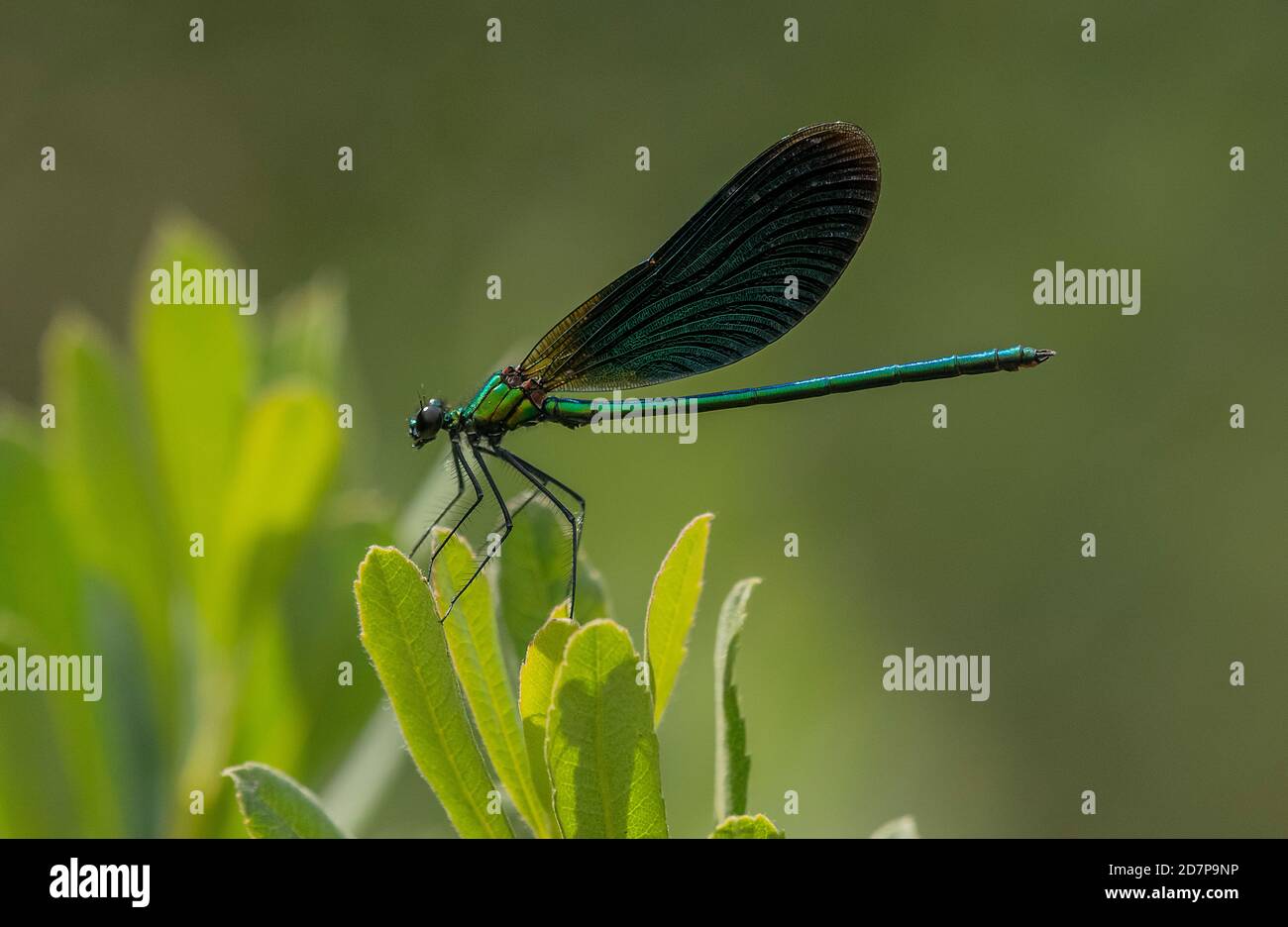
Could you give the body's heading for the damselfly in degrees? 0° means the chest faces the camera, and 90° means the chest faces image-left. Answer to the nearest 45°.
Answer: approximately 90°

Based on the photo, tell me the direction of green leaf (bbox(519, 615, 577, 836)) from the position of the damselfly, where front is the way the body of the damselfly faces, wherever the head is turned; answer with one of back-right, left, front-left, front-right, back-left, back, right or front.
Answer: front
